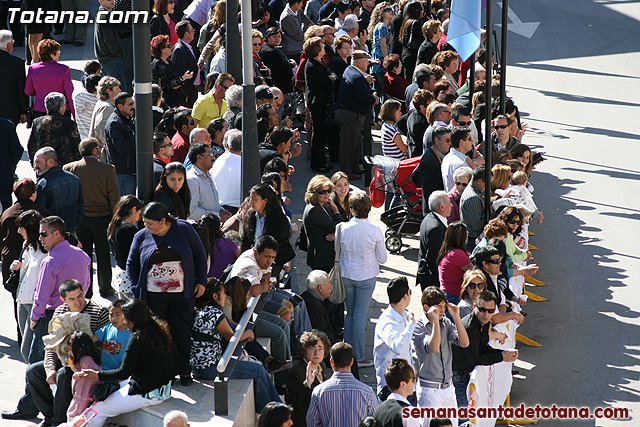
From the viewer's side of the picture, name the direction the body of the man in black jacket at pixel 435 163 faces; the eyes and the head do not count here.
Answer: to the viewer's right

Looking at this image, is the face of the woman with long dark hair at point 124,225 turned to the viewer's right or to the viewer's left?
to the viewer's right

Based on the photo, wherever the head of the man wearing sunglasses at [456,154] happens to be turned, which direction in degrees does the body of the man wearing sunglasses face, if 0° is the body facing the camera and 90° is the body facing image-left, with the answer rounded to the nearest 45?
approximately 270°

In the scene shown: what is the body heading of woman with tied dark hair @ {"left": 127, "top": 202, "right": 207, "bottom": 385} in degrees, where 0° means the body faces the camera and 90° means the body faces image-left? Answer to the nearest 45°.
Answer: approximately 0°

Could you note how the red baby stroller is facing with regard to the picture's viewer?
facing to the right of the viewer

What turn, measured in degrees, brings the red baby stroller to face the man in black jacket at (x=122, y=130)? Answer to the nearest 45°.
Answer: approximately 135° to its right
